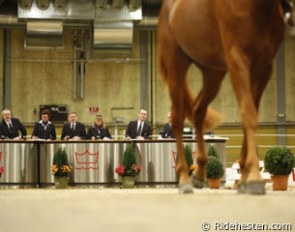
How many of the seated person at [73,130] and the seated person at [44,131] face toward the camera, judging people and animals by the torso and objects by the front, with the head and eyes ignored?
2

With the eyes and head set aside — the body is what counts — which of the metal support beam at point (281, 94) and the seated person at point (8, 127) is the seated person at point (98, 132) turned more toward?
the seated person

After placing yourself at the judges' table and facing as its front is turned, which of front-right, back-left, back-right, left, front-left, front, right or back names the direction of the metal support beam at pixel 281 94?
back-left

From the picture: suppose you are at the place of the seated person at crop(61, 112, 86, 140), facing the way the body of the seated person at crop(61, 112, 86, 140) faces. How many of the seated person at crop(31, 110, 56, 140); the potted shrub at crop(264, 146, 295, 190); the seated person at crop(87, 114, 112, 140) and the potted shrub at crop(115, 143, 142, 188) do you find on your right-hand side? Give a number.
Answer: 1

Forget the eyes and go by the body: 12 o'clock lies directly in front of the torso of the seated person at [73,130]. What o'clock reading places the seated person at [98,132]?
the seated person at [98,132] is roughly at 9 o'clock from the seated person at [73,130].

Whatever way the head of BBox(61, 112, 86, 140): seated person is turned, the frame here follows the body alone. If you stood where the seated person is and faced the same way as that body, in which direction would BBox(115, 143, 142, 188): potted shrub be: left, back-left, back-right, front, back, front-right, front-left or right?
front-left

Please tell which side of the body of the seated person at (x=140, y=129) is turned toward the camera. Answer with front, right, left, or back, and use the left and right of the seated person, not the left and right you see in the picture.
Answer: front

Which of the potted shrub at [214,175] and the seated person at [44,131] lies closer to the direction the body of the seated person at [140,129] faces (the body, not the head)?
the potted shrub

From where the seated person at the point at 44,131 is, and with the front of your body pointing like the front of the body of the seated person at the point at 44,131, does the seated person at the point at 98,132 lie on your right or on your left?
on your left

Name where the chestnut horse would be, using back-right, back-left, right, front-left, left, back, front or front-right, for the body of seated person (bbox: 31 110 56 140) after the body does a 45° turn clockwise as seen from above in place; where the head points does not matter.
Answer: front-left

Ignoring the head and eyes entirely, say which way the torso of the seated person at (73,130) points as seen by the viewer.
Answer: toward the camera

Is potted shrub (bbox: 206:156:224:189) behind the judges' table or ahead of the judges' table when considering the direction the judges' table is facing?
ahead

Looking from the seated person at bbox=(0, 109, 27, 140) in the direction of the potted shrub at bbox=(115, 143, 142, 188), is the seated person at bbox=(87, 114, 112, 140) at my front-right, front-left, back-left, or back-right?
front-left
